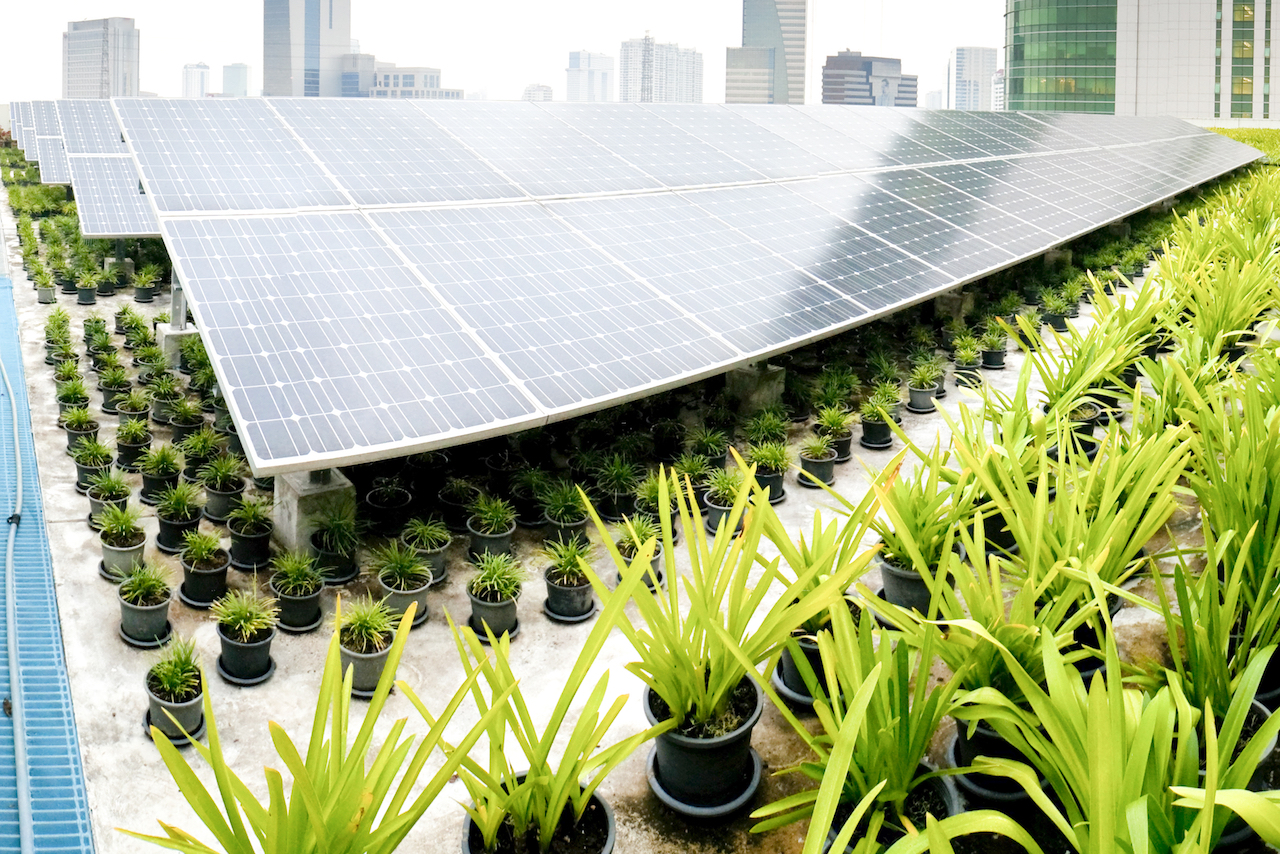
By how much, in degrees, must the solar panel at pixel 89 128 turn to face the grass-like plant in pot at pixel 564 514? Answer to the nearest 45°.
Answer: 0° — it already faces it

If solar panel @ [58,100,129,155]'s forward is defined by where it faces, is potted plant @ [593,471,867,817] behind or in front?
in front

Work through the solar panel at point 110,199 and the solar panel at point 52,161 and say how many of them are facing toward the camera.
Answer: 2

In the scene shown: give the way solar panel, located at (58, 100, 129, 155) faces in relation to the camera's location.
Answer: facing the viewer

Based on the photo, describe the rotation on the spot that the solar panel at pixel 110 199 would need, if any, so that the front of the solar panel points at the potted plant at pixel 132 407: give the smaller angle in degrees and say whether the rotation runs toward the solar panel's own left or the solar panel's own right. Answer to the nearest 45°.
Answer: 0° — it already faces it

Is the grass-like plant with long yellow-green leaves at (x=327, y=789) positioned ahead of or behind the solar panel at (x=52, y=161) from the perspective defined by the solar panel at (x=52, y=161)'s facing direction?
ahead

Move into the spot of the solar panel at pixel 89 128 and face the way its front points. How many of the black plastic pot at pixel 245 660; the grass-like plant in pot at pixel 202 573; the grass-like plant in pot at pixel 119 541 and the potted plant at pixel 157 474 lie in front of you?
4

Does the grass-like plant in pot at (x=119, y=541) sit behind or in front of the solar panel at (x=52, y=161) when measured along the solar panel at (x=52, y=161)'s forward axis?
in front

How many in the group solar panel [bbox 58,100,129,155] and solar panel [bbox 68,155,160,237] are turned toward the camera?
2

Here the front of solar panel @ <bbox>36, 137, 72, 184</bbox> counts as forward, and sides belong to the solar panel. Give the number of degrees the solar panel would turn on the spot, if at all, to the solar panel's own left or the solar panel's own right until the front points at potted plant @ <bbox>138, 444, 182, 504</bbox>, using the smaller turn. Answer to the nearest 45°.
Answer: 0° — it already faces it

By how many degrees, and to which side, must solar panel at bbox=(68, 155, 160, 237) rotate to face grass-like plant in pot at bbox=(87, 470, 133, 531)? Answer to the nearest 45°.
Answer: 0° — it already faces it

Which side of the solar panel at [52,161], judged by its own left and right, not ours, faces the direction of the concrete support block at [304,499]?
front

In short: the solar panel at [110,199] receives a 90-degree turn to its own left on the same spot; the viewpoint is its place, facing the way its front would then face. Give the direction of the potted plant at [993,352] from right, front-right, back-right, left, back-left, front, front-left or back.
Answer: front-right
